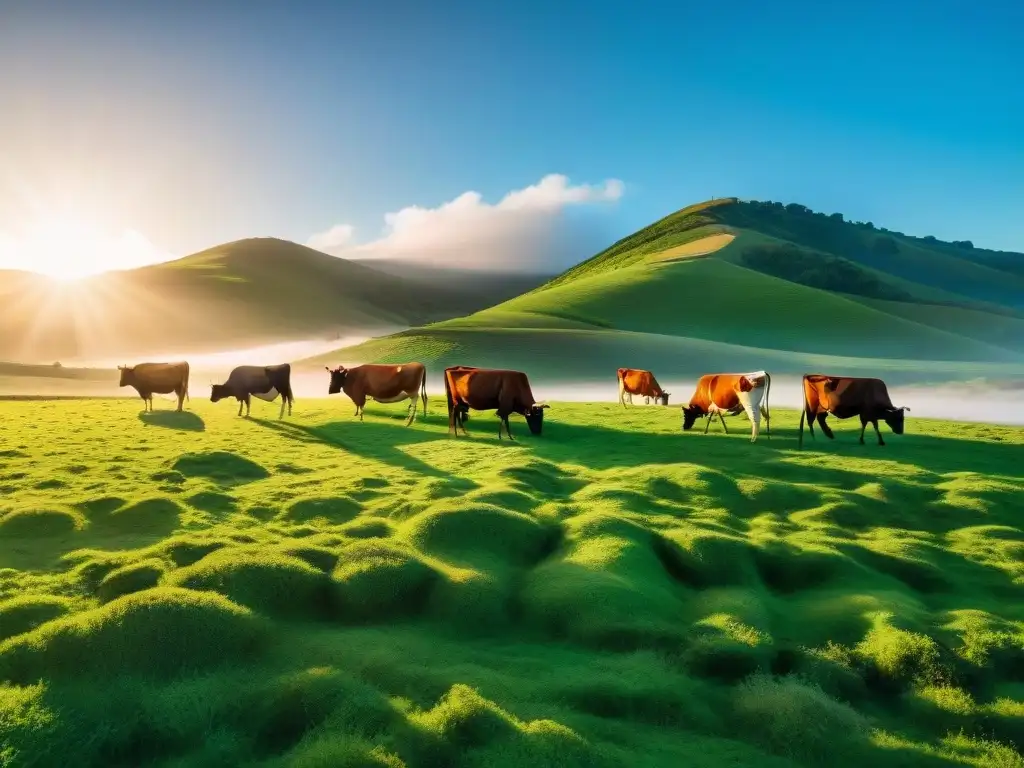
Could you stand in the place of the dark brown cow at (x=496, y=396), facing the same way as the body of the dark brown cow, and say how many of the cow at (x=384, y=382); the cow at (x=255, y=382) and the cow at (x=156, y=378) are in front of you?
0

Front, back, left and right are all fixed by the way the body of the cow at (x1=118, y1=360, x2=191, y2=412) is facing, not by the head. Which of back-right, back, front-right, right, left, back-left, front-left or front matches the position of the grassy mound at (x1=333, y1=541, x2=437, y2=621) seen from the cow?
left

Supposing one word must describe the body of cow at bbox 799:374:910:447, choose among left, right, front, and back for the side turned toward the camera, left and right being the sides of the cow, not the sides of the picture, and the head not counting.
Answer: right

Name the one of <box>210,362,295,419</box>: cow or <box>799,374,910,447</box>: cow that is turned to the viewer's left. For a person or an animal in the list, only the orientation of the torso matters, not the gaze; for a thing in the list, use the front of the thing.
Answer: <box>210,362,295,419</box>: cow

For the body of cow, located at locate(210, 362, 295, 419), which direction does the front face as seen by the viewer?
to the viewer's left

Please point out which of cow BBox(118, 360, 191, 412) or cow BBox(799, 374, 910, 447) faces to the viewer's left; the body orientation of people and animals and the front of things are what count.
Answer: cow BBox(118, 360, 191, 412)

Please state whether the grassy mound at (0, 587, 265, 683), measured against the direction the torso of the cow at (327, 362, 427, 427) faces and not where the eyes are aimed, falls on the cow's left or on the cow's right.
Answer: on the cow's left

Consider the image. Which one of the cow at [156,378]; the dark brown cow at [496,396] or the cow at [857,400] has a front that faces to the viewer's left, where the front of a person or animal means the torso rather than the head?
the cow at [156,378]

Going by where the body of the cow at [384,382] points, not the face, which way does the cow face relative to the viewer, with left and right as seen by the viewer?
facing to the left of the viewer

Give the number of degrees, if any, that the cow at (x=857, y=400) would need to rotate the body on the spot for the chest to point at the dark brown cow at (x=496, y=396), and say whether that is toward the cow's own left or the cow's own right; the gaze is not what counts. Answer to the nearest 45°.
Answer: approximately 180°

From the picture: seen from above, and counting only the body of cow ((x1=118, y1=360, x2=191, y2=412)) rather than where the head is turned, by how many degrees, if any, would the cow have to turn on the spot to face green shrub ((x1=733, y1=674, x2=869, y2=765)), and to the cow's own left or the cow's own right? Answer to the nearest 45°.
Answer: approximately 90° to the cow's own left

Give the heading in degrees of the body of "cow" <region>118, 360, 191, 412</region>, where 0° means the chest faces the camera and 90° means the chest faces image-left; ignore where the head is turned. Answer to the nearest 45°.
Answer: approximately 90°

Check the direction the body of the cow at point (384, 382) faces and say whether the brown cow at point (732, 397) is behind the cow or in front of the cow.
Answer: behind

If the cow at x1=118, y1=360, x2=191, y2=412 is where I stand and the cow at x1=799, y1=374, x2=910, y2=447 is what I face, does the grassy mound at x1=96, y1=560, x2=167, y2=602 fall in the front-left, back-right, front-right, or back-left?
front-right

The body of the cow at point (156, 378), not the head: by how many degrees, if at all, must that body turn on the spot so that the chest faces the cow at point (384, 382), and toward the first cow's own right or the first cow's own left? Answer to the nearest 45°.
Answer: approximately 135° to the first cow's own left

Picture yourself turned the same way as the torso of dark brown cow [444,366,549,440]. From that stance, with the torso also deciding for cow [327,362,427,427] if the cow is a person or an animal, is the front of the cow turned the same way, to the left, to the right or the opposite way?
the opposite way

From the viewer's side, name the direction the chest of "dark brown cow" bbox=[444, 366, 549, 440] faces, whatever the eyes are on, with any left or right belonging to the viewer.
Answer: facing to the right of the viewer
